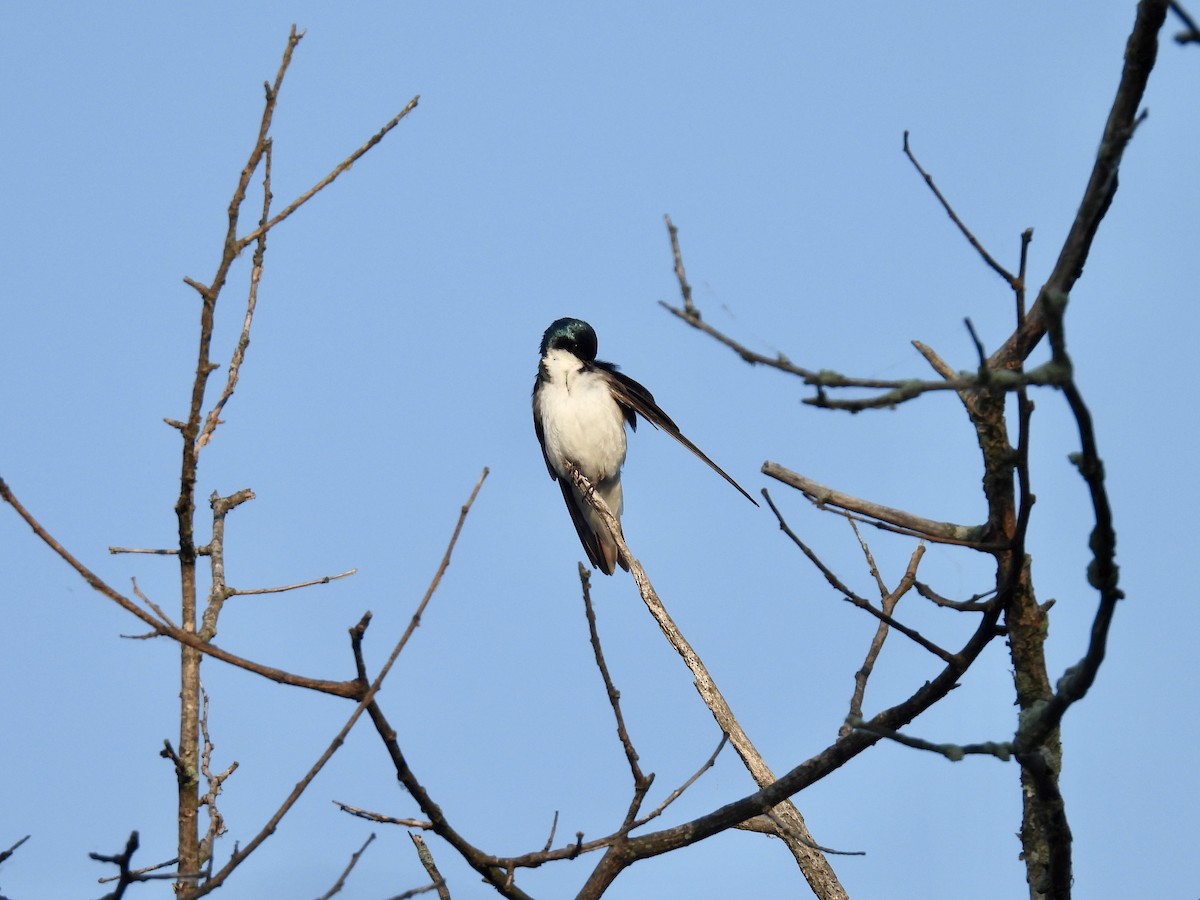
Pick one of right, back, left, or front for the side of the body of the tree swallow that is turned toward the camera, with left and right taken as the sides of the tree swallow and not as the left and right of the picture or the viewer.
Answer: front
